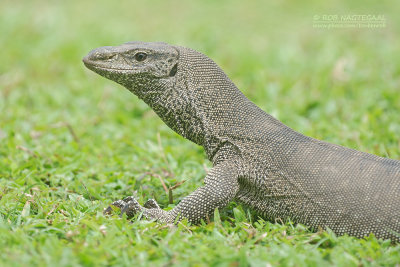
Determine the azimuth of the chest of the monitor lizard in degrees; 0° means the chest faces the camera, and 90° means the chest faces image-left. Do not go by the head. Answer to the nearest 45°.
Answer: approximately 90°
